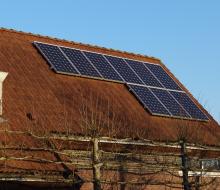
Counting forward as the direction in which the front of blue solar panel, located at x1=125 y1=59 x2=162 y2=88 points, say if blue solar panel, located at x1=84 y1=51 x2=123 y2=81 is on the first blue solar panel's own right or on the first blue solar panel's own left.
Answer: on the first blue solar panel's own right

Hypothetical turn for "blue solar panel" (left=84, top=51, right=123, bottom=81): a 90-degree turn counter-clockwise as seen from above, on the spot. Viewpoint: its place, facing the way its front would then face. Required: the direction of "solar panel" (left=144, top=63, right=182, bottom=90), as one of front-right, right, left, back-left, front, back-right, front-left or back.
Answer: front

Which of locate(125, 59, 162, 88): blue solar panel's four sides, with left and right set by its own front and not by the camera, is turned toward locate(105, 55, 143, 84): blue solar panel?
right
